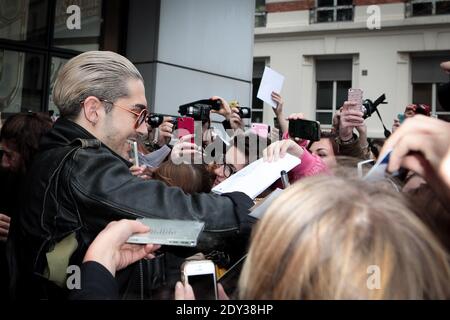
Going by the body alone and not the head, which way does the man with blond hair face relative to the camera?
to the viewer's right

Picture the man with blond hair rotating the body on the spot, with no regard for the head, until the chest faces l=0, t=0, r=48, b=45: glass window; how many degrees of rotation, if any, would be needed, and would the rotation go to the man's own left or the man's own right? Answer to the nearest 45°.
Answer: approximately 90° to the man's own left

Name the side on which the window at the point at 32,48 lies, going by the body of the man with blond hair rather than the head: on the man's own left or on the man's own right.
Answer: on the man's own left

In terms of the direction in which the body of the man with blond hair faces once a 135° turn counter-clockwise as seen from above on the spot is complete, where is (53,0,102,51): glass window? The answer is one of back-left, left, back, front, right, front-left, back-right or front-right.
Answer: front-right

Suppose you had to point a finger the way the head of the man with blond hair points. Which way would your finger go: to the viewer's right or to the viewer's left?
to the viewer's right

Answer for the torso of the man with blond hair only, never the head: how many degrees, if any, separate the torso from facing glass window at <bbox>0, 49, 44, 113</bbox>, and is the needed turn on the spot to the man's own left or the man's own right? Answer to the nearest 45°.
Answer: approximately 90° to the man's own left
